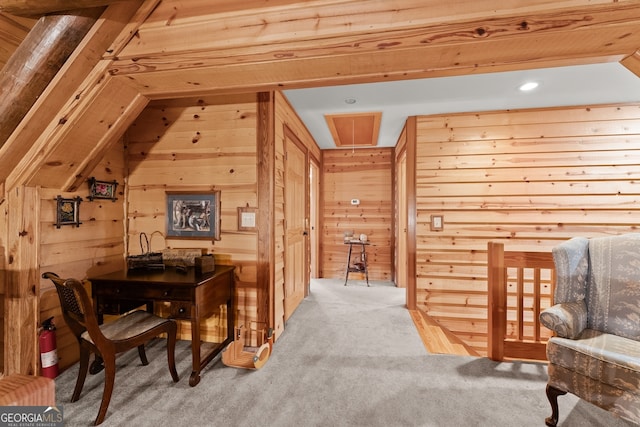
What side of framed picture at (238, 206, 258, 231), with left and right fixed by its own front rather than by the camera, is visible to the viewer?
front

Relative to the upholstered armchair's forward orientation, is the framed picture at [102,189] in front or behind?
in front

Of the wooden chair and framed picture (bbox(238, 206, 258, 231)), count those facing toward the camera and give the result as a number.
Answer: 1

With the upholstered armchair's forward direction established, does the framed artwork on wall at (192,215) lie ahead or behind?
ahead

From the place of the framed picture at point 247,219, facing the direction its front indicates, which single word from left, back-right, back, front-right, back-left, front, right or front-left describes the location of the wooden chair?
front-right

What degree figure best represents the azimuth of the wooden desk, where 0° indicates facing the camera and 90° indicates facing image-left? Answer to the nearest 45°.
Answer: approximately 45°

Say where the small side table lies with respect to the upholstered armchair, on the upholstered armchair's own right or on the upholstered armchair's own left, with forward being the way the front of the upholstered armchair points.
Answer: on the upholstered armchair's own right

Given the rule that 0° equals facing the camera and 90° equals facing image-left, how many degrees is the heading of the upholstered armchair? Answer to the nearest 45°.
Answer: approximately 45°

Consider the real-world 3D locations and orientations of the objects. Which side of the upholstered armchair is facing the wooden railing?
right
